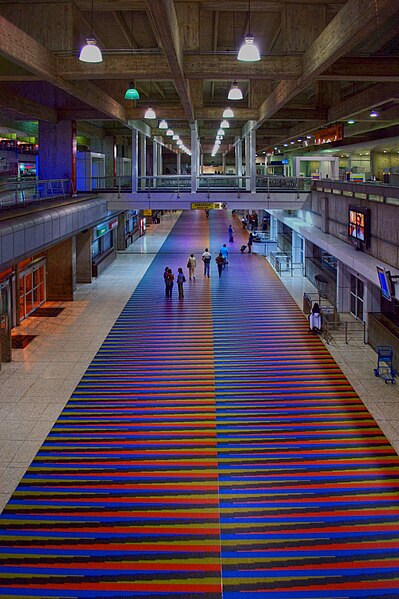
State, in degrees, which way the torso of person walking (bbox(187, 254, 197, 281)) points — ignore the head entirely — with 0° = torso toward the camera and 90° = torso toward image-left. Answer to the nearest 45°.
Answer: approximately 180°

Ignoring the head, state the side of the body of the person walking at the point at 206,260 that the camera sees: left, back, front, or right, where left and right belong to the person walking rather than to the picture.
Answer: back

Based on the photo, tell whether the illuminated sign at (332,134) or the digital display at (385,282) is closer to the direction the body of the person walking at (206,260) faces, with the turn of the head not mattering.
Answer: the illuminated sign

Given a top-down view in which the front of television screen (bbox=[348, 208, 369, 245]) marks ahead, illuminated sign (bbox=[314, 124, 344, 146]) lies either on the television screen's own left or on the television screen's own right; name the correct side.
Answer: on the television screen's own right

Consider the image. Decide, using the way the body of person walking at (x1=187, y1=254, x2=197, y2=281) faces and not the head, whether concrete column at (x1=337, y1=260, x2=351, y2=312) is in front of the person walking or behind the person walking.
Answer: behind

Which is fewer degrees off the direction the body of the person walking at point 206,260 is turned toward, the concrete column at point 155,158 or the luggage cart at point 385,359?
the concrete column

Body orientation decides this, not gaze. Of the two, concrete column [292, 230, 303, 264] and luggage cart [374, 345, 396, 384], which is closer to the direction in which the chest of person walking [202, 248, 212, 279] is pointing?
the concrete column

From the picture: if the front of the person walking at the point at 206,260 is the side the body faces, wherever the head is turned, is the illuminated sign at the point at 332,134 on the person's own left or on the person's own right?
on the person's own right

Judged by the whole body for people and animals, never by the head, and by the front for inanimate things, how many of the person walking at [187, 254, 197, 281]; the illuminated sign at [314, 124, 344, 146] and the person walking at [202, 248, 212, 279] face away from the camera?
2

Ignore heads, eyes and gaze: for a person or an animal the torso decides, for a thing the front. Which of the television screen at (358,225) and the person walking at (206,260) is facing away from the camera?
the person walking
